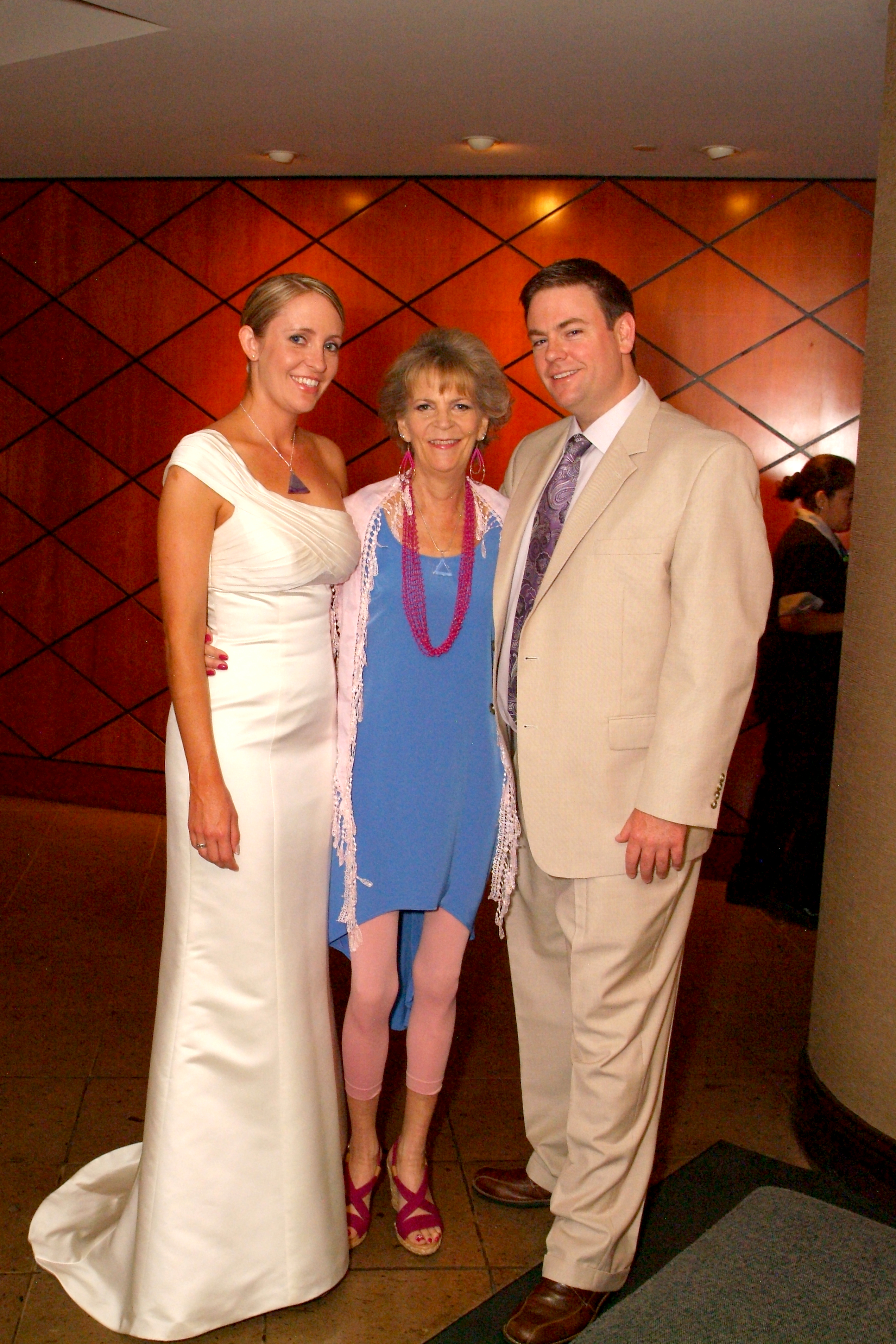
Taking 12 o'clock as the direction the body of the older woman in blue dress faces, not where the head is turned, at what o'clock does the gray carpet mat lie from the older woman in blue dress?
The gray carpet mat is roughly at 11 o'clock from the older woman in blue dress.

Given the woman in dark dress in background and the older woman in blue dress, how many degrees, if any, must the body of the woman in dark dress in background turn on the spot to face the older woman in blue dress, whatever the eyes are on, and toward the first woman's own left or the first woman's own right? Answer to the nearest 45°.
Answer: approximately 90° to the first woman's own right

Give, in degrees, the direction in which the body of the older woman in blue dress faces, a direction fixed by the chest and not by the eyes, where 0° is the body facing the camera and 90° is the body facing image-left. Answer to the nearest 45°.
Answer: approximately 0°

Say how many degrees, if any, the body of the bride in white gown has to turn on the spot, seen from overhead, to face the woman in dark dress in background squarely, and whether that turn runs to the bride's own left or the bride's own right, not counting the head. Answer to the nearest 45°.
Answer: approximately 90° to the bride's own left

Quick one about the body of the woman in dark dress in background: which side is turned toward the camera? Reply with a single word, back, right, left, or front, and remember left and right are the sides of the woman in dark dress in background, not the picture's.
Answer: right

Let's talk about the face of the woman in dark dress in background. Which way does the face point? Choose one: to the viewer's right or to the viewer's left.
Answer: to the viewer's right

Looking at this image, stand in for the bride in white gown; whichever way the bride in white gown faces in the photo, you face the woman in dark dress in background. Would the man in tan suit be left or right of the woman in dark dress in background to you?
right
